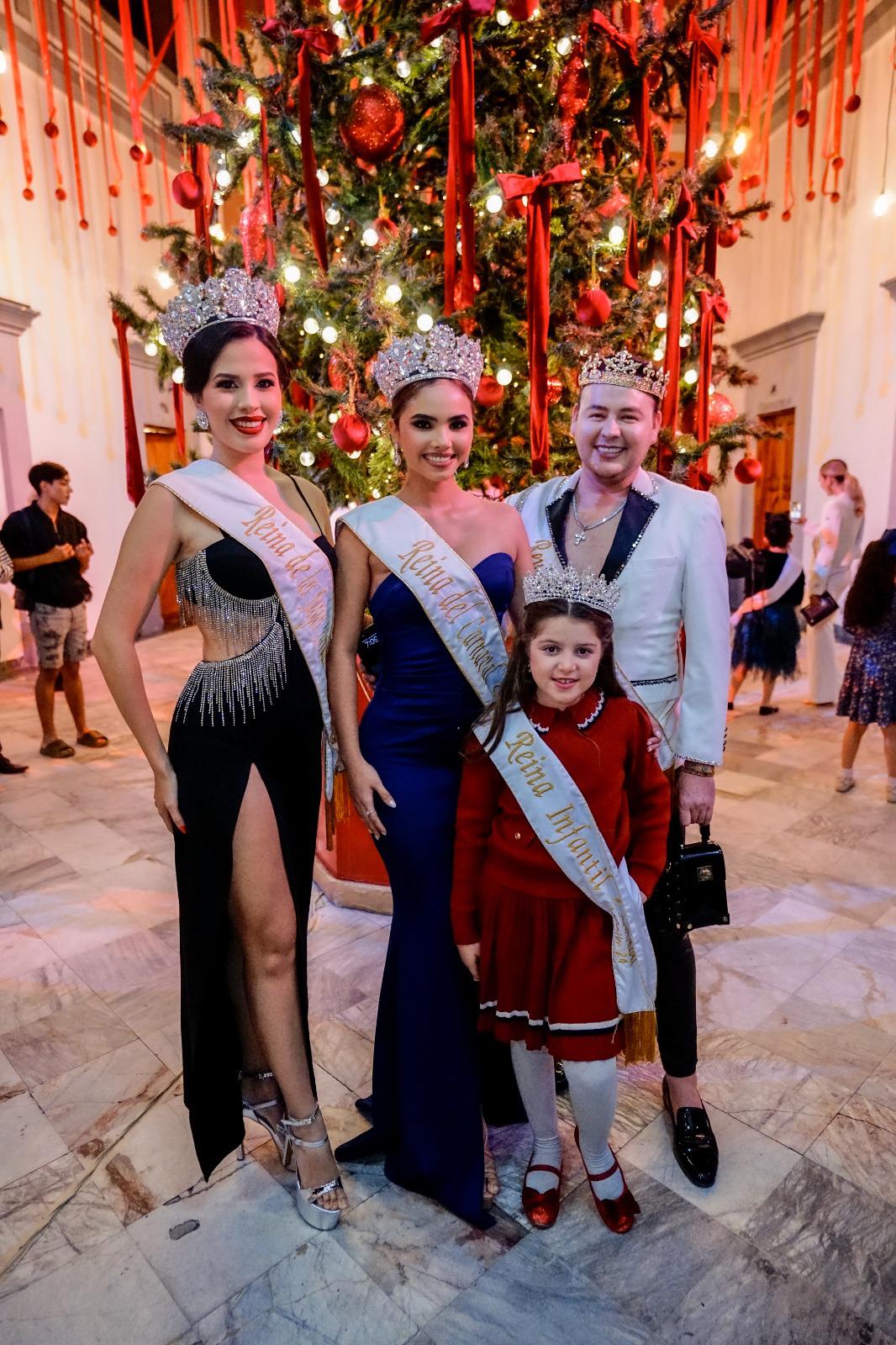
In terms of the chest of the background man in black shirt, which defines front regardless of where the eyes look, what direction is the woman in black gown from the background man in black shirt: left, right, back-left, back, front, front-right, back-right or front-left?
front-right

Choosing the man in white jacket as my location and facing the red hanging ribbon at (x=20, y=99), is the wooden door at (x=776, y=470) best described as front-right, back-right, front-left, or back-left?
front-right

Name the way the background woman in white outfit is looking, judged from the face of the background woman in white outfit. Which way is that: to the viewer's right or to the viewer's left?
to the viewer's left

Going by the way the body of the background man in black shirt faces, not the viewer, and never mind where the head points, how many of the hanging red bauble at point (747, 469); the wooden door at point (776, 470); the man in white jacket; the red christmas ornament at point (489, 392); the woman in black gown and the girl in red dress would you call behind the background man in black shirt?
0

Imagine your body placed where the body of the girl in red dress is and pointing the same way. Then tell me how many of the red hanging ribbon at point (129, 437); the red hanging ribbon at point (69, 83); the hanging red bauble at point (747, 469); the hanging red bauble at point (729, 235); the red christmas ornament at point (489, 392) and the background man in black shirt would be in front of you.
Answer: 0

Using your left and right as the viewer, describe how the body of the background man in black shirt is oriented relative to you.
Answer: facing the viewer and to the right of the viewer

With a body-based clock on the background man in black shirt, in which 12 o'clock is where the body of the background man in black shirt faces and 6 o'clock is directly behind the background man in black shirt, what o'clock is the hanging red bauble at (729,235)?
The hanging red bauble is roughly at 12 o'clock from the background man in black shirt.

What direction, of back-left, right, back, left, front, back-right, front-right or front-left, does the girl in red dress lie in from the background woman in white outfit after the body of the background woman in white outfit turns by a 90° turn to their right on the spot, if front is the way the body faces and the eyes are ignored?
back

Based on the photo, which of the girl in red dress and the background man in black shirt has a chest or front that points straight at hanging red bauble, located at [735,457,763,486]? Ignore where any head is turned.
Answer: the background man in black shirt

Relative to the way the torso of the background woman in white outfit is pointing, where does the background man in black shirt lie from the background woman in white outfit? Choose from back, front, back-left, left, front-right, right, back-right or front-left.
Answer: front-left

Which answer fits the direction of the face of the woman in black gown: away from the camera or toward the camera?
toward the camera

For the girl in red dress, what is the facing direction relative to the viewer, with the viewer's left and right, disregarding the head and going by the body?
facing the viewer

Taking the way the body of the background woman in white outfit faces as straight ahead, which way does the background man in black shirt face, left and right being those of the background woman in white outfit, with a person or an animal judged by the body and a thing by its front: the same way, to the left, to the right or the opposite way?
the opposite way

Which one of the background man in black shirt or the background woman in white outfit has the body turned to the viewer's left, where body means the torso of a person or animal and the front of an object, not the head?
the background woman in white outfit

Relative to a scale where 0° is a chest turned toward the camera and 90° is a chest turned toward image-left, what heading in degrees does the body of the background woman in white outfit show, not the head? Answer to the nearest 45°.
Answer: approximately 90°

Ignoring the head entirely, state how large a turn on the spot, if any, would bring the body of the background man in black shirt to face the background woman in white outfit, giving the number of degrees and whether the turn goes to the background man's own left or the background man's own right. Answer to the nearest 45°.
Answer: approximately 45° to the background man's own left
